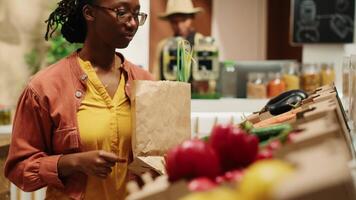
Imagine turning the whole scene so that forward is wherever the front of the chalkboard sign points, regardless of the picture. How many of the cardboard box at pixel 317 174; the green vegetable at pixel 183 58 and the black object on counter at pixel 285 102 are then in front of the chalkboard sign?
3

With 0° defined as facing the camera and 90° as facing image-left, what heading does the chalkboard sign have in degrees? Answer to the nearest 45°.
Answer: approximately 0°

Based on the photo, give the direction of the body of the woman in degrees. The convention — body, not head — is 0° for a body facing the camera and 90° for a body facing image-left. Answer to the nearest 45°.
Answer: approximately 315°

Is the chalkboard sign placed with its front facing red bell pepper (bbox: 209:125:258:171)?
yes

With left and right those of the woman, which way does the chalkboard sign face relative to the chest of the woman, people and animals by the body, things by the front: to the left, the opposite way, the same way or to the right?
to the right

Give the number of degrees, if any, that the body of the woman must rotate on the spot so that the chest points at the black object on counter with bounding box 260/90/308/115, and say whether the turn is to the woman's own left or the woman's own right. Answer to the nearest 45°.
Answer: approximately 45° to the woman's own left

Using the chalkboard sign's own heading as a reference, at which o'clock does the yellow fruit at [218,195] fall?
The yellow fruit is roughly at 12 o'clock from the chalkboard sign.

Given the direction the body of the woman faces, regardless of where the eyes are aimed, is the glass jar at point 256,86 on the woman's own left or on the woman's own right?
on the woman's own left

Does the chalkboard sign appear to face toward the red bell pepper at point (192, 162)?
yes

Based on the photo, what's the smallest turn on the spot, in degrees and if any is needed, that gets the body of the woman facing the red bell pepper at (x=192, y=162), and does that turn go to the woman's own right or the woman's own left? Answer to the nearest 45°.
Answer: approximately 45° to the woman's own right
